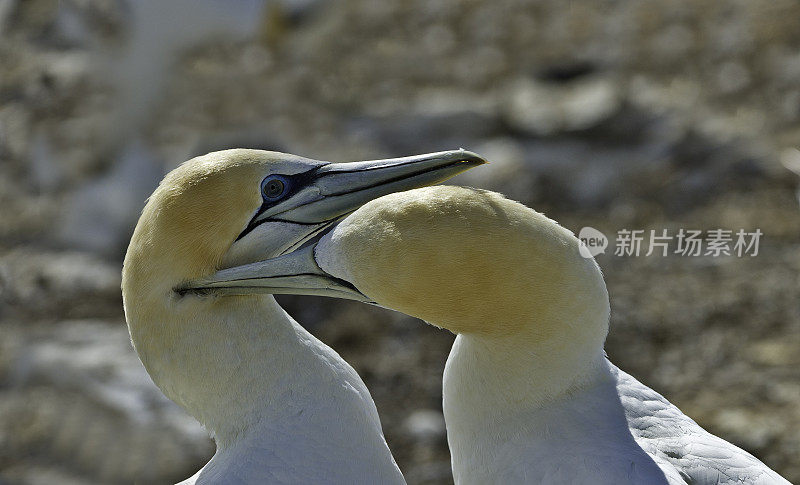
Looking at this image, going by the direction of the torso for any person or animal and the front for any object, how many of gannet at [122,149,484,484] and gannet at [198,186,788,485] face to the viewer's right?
1

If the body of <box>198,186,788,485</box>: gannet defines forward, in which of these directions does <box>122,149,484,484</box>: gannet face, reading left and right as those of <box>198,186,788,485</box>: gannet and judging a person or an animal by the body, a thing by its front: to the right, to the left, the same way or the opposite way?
the opposite way

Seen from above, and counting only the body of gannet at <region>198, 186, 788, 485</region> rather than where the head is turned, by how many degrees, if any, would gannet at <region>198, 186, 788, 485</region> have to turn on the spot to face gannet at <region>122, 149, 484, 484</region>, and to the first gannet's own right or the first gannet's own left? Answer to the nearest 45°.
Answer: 0° — it already faces it

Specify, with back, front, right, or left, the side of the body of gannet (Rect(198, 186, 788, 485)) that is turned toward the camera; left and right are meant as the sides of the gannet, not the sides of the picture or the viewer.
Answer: left

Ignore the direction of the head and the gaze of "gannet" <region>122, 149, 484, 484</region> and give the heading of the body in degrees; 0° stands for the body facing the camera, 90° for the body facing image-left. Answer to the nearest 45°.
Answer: approximately 270°
